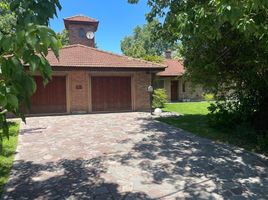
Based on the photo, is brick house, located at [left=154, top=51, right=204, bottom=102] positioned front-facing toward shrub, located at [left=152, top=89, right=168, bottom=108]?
yes

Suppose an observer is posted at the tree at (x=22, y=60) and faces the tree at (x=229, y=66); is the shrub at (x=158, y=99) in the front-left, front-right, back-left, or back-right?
front-left

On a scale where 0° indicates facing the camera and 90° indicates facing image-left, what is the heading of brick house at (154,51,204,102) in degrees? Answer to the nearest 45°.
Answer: approximately 0°

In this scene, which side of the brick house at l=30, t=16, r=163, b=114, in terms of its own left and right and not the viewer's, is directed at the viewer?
front

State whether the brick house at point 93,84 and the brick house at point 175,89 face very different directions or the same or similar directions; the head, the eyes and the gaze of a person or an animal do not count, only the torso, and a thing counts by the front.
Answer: same or similar directions

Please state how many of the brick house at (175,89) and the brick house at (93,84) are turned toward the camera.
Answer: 2

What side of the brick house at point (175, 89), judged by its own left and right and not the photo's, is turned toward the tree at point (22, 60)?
front

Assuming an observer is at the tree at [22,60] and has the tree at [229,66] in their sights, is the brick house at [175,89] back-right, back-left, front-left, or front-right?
front-left

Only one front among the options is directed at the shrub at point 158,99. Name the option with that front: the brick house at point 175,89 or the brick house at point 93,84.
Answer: the brick house at point 175,89

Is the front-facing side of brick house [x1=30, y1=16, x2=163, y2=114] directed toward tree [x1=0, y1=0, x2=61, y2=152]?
yes

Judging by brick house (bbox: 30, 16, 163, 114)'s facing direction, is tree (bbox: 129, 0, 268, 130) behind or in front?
in front

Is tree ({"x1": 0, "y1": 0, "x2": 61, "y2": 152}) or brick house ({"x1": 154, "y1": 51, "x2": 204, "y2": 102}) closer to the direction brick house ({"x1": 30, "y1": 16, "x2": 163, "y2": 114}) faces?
the tree

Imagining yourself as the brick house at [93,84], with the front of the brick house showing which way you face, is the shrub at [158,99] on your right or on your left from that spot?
on your left
